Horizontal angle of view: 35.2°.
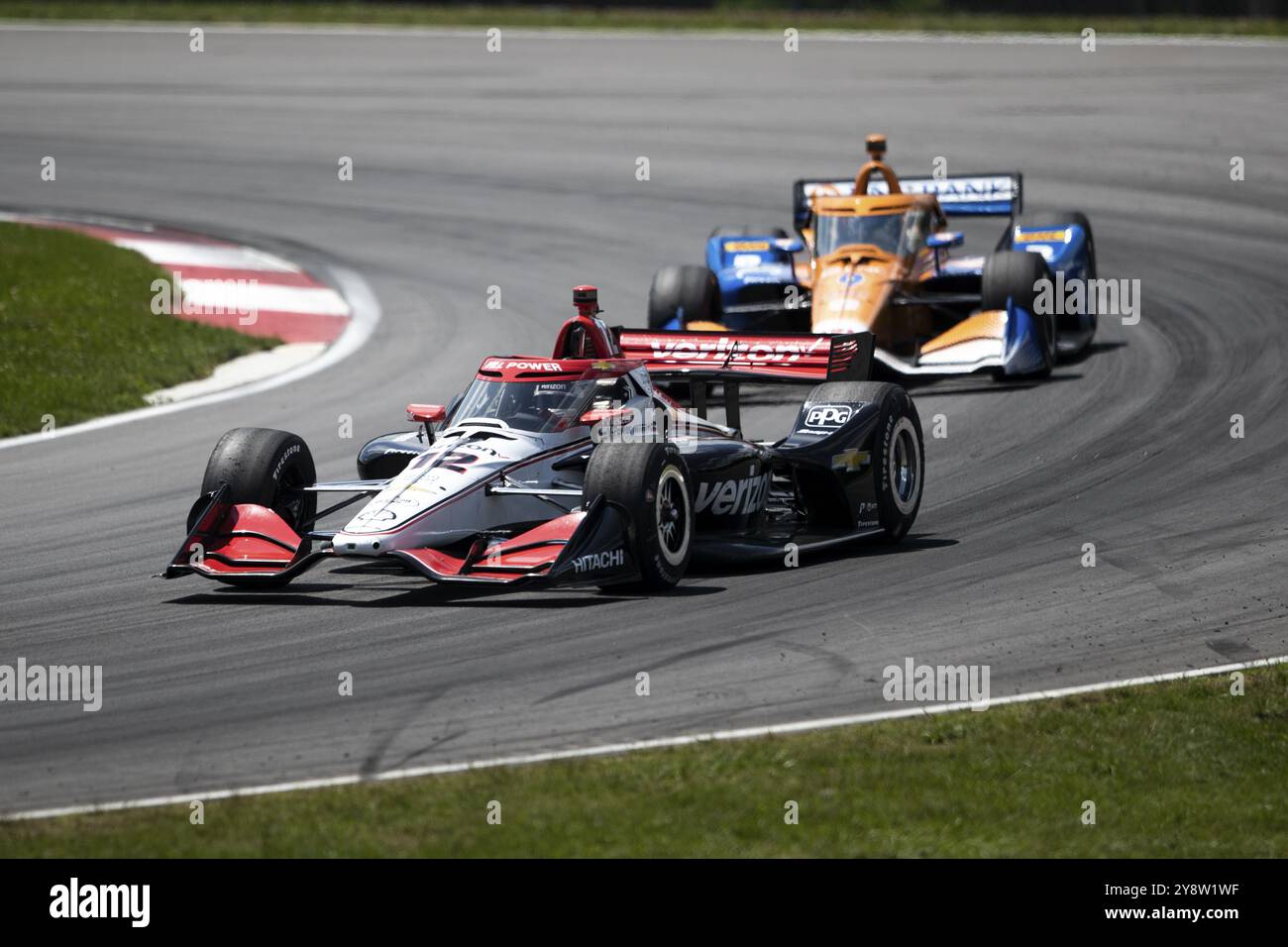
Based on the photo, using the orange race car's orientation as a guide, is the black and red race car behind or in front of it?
in front

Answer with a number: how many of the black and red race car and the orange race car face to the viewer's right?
0

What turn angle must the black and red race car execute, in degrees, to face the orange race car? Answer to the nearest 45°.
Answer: approximately 180°

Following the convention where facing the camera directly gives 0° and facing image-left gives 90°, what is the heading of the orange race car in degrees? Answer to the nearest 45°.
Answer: approximately 0°

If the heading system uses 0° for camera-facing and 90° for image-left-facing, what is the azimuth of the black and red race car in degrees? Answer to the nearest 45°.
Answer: approximately 45°
